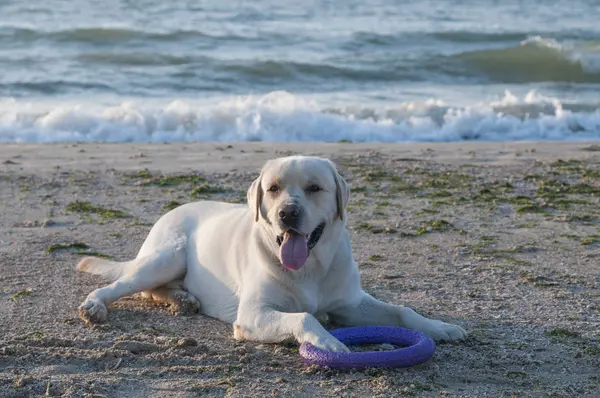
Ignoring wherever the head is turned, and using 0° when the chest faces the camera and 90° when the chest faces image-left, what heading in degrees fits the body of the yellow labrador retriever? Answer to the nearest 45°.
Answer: approximately 315°

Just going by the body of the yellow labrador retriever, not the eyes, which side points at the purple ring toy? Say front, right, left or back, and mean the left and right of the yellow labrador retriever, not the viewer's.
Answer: front
